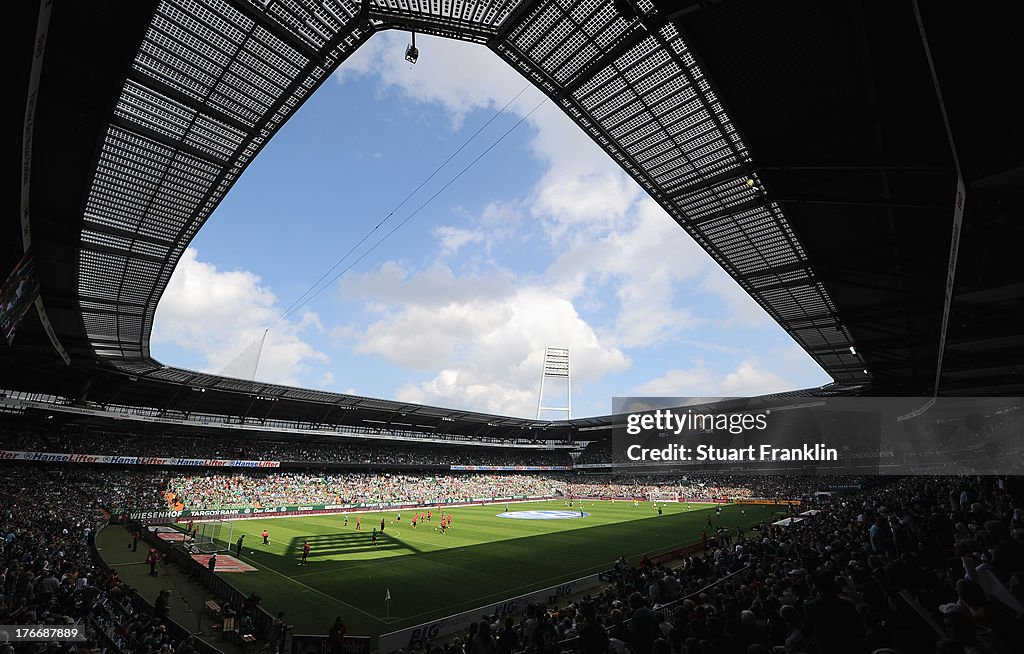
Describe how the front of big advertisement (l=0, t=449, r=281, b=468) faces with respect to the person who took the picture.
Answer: facing the viewer and to the right of the viewer
